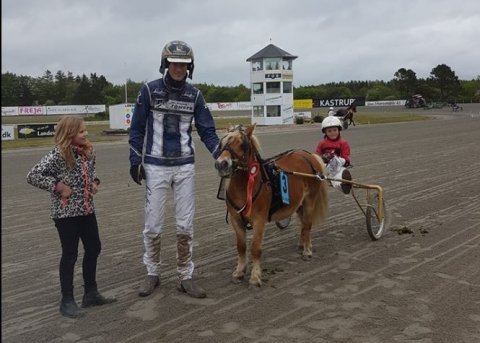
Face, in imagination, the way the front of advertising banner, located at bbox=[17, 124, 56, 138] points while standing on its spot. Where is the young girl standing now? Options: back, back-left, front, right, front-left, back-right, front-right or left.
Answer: front

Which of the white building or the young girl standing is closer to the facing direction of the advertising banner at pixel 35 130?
the young girl standing

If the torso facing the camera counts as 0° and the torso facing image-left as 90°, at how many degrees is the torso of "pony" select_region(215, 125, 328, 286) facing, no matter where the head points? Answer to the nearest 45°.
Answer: approximately 45°

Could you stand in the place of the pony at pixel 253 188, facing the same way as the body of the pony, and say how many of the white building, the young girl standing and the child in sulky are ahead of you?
1

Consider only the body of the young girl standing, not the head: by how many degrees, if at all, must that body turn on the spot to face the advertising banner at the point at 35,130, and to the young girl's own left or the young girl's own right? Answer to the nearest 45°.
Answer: approximately 135° to the young girl's own left

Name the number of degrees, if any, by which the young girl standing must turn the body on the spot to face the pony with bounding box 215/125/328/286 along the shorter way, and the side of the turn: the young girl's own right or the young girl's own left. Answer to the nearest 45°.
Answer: approximately 45° to the young girl's own left

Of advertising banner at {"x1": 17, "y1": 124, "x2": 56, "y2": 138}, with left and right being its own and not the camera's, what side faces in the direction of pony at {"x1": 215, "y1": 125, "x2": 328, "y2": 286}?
front

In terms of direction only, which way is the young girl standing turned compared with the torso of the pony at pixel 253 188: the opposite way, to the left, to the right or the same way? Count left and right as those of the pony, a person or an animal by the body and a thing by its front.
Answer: to the left

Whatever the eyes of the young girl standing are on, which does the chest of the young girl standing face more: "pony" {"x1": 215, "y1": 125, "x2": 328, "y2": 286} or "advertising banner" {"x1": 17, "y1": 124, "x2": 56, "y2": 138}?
the pony

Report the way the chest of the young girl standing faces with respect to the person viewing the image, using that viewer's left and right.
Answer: facing the viewer and to the right of the viewer

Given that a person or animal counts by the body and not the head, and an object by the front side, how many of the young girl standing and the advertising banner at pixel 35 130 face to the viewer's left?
0

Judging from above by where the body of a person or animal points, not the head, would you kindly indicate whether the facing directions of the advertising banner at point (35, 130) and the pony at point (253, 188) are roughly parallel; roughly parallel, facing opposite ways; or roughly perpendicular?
roughly perpendicular

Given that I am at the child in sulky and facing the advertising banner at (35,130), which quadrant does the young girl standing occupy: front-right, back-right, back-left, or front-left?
back-left

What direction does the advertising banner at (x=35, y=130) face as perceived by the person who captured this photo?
facing the viewer

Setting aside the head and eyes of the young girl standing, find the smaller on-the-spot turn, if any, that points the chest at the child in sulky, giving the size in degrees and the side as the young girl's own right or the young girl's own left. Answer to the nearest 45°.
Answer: approximately 90° to the young girl's own left

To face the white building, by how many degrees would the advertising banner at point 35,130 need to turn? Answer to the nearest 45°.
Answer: approximately 135° to its left
